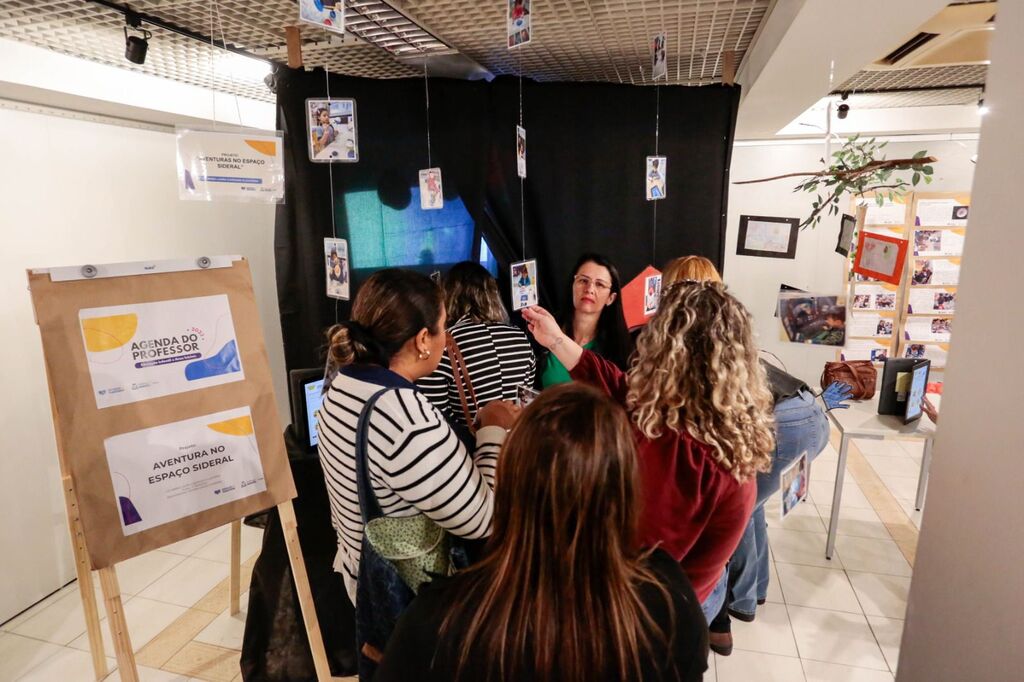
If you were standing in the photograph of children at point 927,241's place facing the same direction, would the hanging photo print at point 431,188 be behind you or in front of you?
in front

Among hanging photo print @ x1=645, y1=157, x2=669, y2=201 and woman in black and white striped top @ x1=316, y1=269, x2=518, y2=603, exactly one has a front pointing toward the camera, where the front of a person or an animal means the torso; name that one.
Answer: the hanging photo print

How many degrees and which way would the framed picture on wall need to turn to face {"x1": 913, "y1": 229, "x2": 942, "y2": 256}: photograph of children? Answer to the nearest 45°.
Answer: approximately 135° to its left

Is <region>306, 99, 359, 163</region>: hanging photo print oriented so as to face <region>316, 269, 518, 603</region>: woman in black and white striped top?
yes

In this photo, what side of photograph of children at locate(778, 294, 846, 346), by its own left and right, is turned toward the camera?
front

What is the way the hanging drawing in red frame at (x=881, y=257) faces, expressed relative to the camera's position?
facing the viewer

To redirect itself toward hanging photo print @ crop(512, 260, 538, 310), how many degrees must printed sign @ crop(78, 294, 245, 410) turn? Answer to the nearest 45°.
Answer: approximately 90° to its left

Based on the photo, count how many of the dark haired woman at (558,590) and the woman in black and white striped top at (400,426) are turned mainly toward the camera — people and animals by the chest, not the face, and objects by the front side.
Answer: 0

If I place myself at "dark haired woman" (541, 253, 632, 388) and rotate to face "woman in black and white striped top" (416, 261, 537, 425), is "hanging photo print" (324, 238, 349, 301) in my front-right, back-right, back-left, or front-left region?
front-right

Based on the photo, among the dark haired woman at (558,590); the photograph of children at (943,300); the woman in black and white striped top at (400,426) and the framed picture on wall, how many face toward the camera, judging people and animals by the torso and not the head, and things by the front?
2

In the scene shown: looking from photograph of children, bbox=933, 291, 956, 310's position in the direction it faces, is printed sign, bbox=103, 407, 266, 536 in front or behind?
in front

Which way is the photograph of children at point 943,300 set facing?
toward the camera

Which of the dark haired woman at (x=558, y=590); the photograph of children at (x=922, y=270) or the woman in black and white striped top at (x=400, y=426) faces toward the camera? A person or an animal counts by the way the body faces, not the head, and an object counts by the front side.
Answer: the photograph of children

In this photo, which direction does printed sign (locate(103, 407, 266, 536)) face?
toward the camera

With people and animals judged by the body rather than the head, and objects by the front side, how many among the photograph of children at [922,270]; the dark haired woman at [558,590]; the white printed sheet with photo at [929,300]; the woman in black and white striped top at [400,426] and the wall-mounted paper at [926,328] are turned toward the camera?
3

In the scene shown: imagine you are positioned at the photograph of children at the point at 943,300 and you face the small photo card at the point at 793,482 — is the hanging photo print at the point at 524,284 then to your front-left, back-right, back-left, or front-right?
front-right

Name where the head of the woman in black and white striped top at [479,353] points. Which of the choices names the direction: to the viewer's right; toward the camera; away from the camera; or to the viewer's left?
away from the camera

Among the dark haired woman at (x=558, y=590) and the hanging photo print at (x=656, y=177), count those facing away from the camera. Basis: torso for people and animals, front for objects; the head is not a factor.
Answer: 1

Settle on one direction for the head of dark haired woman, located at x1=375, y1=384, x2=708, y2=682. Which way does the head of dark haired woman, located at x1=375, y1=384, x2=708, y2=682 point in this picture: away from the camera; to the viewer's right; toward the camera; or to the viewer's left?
away from the camera

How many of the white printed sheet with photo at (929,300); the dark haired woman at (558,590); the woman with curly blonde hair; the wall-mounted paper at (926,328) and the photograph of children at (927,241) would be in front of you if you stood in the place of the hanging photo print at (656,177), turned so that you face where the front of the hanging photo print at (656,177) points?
2

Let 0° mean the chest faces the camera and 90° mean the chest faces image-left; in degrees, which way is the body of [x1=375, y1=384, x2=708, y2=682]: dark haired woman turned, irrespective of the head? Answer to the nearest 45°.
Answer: approximately 180°
